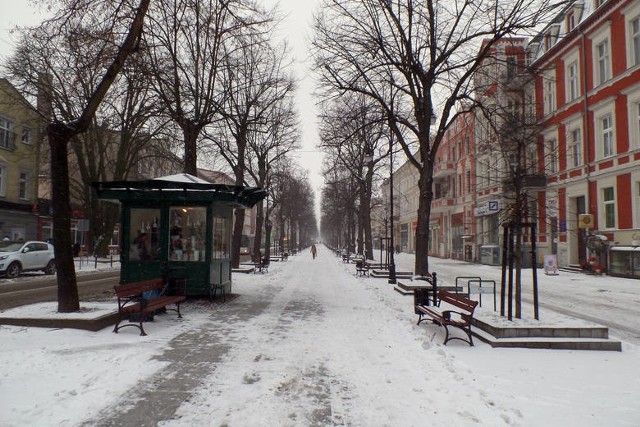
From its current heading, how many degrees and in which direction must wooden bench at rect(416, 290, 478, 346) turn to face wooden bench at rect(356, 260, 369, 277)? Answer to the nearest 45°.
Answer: approximately 135° to its right

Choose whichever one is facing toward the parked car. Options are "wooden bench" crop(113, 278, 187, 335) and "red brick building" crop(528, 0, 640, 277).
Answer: the red brick building

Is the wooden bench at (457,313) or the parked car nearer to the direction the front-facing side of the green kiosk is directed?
the wooden bench

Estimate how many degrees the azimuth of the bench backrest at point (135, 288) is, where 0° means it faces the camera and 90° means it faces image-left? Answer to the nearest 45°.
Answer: approximately 315°

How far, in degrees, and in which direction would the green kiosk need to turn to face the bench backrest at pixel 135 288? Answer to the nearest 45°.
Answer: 0° — it already faces it

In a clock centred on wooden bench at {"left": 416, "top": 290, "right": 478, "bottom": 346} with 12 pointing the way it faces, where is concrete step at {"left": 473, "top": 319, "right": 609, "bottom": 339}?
The concrete step is roughly at 7 o'clock from the wooden bench.

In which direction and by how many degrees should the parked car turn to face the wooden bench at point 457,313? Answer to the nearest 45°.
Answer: approximately 45° to its left

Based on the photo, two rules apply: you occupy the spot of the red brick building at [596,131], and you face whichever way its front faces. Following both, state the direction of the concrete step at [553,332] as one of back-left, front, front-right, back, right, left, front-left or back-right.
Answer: front-left

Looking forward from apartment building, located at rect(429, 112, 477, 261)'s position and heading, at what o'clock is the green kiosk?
The green kiosk is roughly at 11 o'clock from the apartment building.

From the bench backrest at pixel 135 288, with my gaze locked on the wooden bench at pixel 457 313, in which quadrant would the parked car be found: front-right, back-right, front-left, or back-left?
back-left

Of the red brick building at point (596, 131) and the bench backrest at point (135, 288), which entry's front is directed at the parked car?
the red brick building

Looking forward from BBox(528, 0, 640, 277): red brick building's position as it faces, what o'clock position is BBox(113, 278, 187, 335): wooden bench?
The wooden bench is roughly at 11 o'clock from the red brick building.
